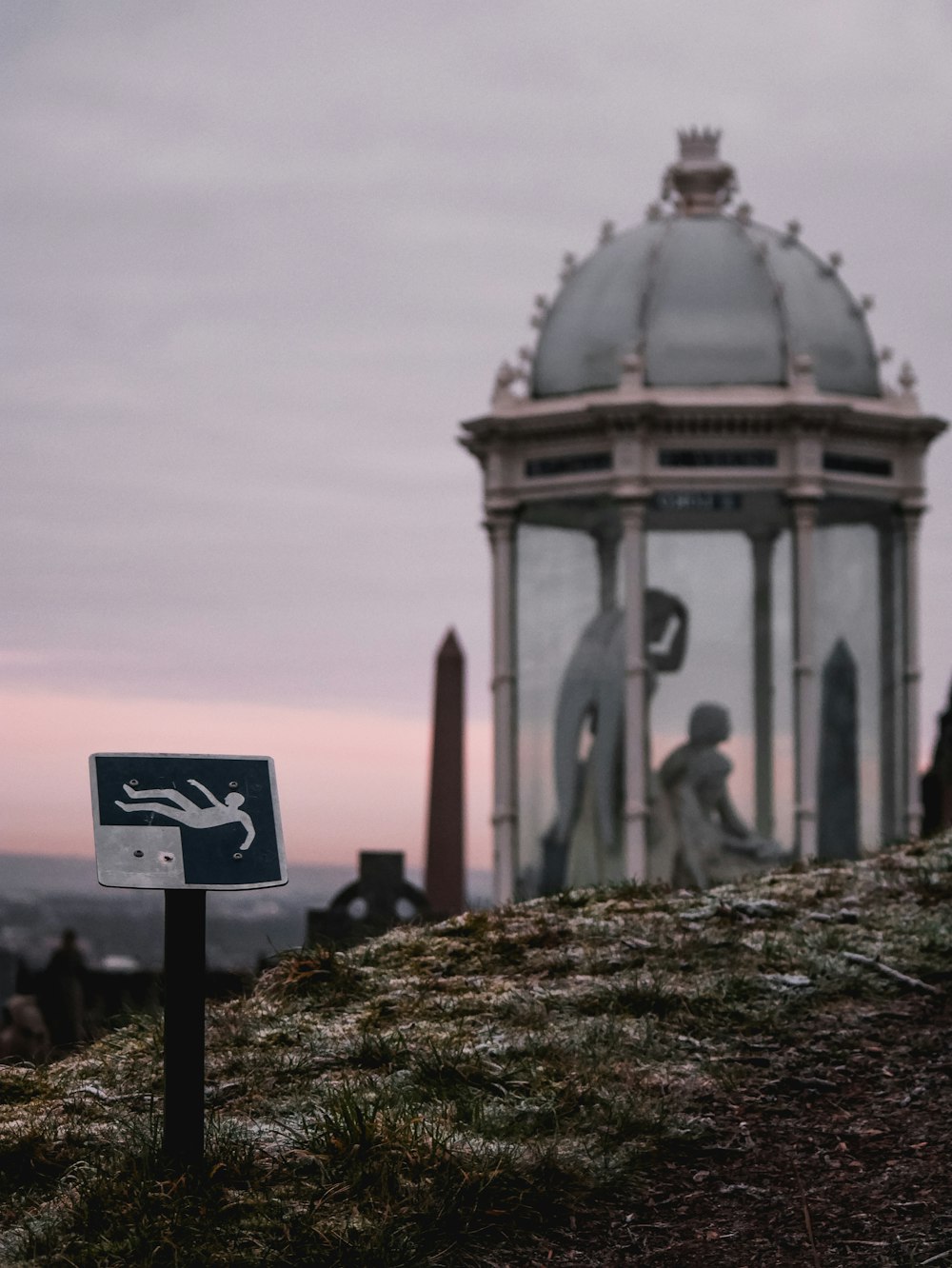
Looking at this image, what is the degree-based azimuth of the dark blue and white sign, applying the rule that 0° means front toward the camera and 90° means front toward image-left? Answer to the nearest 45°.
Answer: approximately 0°

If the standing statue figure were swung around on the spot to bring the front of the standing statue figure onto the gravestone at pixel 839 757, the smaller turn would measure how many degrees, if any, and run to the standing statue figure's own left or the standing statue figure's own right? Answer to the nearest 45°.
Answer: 0° — it already faces it

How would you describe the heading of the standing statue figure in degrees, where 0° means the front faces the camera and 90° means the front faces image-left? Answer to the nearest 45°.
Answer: approximately 270°

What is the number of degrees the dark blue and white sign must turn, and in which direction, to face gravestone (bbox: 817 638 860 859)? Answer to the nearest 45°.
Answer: approximately 180°

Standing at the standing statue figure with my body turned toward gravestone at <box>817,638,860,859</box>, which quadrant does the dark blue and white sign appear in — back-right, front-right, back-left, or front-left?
back-right

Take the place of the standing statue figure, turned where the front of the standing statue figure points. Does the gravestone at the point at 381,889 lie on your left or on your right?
on your left

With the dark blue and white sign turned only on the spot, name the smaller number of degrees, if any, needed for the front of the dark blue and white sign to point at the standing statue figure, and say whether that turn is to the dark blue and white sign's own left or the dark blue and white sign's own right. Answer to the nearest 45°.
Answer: approximately 180°

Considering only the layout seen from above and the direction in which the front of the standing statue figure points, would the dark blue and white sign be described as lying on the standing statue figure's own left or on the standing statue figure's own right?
on the standing statue figure's own right

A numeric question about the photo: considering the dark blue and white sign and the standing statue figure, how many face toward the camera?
1

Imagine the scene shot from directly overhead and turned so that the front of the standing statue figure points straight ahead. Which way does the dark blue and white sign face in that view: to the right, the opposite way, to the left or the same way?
to the right

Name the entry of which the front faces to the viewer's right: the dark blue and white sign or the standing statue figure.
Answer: the standing statue figure

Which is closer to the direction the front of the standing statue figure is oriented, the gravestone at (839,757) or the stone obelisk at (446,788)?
the gravestone

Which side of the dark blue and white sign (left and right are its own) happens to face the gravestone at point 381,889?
back
